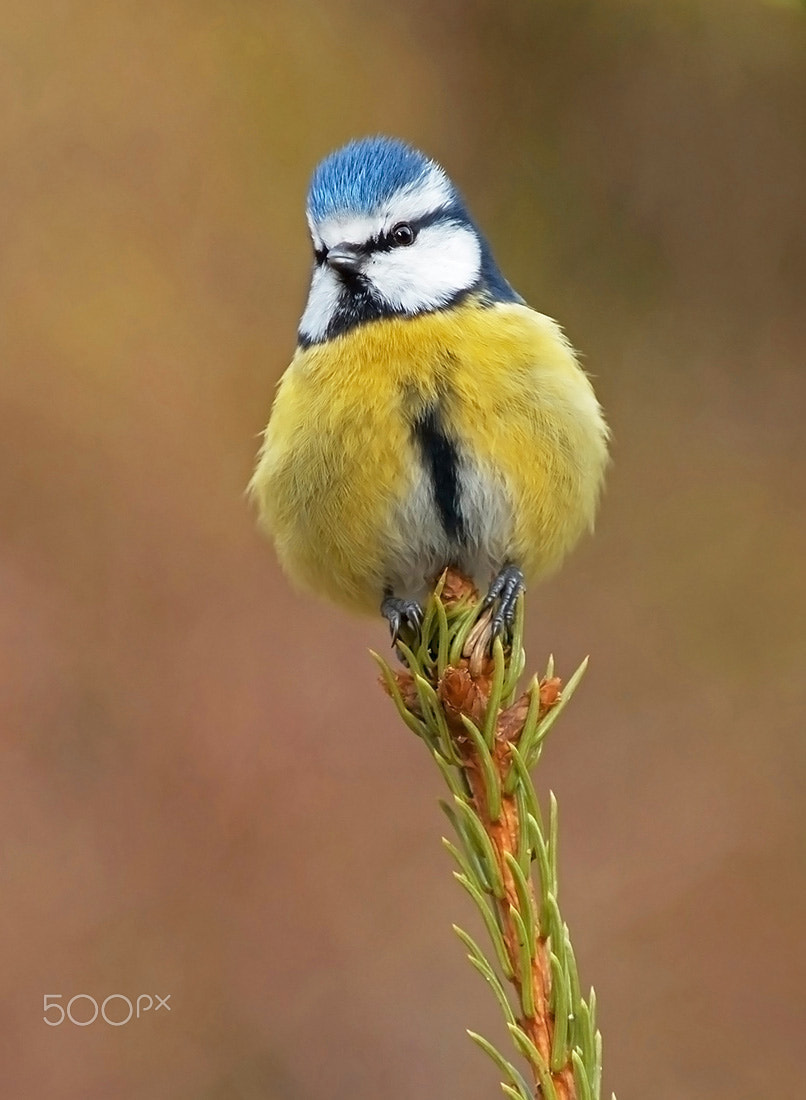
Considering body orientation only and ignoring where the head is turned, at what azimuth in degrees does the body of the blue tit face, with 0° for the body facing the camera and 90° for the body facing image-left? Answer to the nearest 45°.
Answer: approximately 0°
